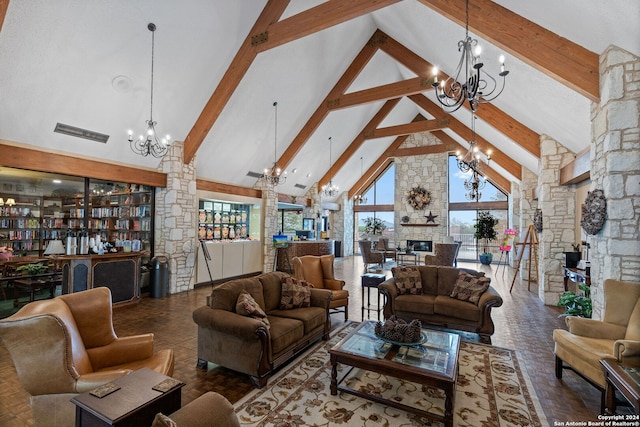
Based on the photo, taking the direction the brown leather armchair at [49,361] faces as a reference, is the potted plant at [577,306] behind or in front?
in front

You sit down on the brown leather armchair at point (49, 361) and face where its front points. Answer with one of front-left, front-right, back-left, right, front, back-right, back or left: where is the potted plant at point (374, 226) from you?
front-left

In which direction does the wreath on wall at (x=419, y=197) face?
toward the camera

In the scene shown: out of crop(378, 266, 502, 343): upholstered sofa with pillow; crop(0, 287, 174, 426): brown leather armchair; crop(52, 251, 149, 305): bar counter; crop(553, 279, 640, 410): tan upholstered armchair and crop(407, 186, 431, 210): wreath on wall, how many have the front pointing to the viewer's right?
1

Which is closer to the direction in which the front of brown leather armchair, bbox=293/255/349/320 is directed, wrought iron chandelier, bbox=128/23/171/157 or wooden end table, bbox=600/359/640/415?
the wooden end table

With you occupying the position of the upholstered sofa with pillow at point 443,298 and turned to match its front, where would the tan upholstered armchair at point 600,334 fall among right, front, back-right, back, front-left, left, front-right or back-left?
left

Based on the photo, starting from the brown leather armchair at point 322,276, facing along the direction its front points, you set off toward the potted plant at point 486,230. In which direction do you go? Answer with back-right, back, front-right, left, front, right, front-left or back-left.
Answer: left

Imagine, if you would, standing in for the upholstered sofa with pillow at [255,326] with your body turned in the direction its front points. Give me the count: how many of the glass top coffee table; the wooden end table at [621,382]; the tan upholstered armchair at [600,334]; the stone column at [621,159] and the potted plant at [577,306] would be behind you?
0

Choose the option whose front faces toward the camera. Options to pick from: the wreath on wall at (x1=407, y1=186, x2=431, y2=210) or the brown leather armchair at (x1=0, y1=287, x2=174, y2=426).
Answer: the wreath on wall

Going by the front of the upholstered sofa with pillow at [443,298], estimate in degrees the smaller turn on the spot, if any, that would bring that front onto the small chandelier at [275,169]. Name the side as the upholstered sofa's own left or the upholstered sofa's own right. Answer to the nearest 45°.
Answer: approximately 90° to the upholstered sofa's own right

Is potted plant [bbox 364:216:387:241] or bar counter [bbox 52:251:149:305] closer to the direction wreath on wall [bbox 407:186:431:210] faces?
the bar counter

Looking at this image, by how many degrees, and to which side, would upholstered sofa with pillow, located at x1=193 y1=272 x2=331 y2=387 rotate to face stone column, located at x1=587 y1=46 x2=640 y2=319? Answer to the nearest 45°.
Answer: approximately 45° to its left

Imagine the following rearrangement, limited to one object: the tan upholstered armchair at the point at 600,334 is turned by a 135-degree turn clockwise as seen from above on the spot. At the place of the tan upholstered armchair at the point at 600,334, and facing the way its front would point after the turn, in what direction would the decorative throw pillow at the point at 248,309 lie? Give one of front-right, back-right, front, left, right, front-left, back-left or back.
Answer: back-left

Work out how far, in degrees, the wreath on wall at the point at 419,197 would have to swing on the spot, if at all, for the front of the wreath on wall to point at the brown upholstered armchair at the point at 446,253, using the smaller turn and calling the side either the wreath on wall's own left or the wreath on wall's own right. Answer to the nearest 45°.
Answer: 0° — it already faces it

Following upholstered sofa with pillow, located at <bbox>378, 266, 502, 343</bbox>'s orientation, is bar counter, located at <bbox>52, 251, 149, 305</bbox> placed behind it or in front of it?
in front

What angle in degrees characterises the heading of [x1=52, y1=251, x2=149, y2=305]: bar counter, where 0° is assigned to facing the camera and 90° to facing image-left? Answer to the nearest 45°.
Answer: approximately 0°

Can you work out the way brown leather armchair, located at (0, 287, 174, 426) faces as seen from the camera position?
facing to the right of the viewer

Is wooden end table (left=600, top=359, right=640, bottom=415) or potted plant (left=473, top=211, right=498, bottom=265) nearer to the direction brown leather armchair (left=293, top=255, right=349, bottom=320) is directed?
the wooden end table

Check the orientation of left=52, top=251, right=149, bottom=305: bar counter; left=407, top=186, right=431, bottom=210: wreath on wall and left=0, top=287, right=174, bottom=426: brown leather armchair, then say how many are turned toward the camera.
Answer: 2
